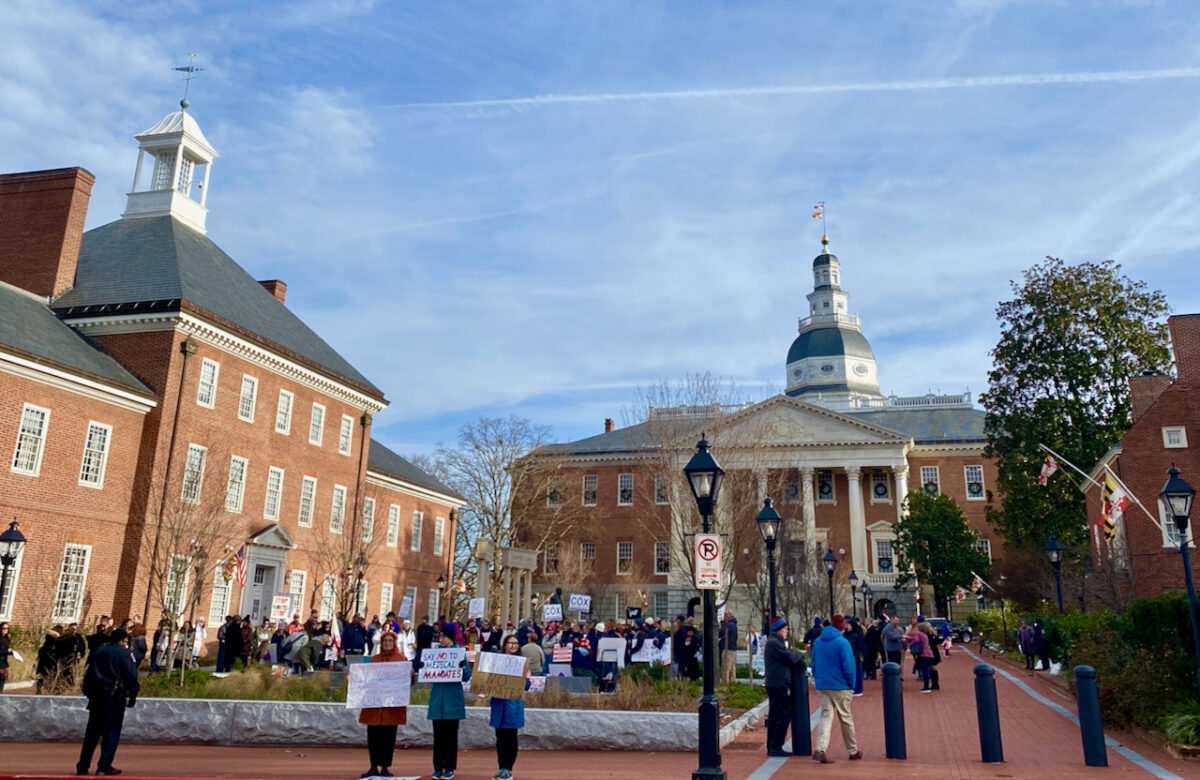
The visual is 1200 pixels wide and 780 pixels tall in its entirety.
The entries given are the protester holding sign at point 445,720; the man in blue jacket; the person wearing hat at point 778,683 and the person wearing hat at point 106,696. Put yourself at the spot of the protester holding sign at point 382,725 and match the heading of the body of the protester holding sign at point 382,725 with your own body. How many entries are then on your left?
3

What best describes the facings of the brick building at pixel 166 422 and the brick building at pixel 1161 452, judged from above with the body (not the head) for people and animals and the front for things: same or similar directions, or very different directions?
very different directions

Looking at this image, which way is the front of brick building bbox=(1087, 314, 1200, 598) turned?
to the viewer's left

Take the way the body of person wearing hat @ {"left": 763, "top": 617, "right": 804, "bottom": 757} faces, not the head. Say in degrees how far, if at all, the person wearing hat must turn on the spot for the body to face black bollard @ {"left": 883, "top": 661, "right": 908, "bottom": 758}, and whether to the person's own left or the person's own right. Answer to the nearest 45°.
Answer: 0° — they already face it

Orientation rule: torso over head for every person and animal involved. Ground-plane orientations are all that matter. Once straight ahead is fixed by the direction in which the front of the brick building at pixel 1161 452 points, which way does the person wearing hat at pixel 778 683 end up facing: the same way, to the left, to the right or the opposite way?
the opposite way

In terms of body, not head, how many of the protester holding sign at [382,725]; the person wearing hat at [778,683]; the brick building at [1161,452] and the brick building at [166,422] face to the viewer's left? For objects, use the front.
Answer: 1

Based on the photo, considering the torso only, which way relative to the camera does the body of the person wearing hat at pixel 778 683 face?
to the viewer's right

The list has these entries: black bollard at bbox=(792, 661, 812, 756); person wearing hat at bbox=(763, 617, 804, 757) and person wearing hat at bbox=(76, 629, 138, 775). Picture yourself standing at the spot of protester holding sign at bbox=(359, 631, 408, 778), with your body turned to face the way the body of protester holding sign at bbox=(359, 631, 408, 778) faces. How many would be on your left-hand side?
2

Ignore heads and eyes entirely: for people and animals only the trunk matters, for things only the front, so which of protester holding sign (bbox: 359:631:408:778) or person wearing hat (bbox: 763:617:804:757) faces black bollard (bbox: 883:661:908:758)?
the person wearing hat

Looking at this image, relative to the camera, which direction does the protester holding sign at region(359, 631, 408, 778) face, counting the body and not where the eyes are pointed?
toward the camera

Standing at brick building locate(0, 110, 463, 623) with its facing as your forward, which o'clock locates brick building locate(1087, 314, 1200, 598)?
brick building locate(1087, 314, 1200, 598) is roughly at 11 o'clock from brick building locate(0, 110, 463, 623).

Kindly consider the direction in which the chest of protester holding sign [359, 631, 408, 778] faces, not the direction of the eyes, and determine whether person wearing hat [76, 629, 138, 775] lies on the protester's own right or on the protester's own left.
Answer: on the protester's own right
